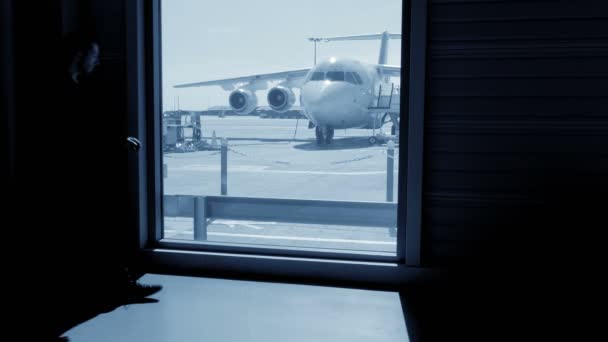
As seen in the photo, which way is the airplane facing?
toward the camera

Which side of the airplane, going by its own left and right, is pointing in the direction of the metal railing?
front

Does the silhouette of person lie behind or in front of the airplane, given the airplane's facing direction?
in front
